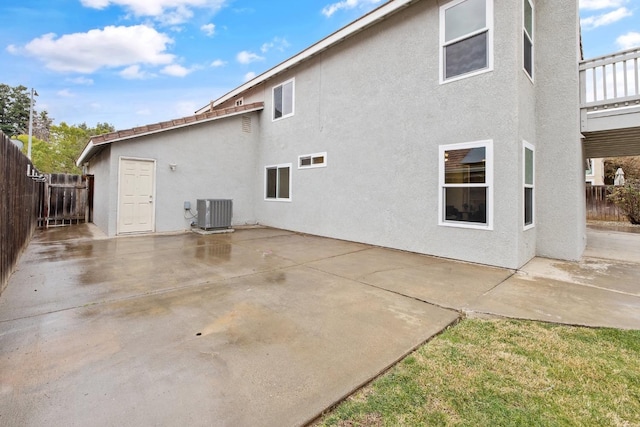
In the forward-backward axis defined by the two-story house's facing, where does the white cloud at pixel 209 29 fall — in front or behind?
in front

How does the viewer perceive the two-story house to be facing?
facing away from the viewer and to the left of the viewer
